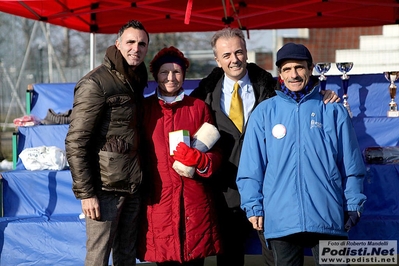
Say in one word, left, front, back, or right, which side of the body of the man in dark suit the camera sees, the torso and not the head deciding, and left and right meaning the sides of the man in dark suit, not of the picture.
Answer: front

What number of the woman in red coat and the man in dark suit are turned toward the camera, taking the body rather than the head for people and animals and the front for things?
2

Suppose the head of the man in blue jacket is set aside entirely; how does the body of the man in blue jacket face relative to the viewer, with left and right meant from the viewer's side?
facing the viewer
